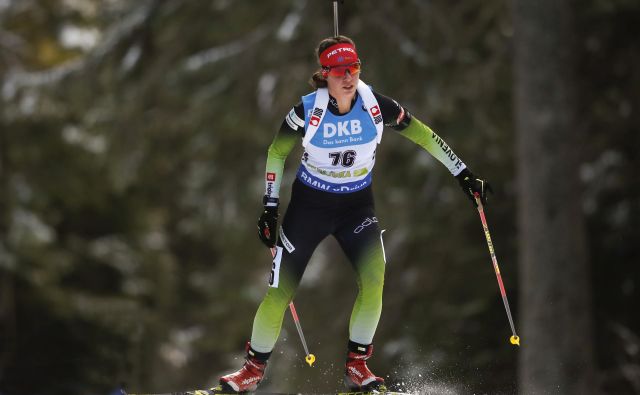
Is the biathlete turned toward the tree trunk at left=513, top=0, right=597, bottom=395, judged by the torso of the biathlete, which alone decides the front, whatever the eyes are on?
no

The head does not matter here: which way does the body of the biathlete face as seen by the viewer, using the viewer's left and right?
facing the viewer
